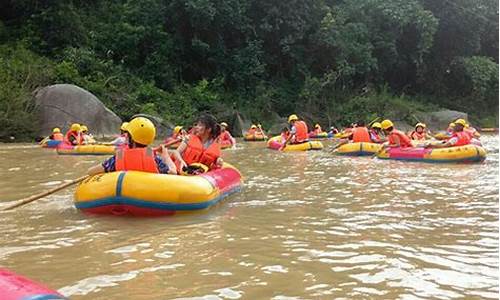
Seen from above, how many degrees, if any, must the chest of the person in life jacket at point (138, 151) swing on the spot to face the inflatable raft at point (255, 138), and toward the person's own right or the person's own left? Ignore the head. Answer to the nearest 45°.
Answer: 0° — they already face it

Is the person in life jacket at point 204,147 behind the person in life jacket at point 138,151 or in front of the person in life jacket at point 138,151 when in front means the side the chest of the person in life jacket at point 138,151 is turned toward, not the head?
in front

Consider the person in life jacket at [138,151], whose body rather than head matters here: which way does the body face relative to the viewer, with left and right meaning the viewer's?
facing away from the viewer

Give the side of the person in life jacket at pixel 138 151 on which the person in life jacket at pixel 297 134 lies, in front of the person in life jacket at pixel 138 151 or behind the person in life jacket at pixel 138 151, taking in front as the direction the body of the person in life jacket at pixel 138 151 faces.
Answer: in front

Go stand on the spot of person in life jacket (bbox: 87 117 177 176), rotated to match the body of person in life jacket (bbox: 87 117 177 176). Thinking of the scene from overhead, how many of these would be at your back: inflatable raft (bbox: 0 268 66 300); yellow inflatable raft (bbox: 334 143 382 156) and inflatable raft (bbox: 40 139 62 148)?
1

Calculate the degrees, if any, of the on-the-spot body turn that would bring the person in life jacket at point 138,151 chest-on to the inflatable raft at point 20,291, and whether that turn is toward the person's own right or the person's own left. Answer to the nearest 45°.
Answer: approximately 180°

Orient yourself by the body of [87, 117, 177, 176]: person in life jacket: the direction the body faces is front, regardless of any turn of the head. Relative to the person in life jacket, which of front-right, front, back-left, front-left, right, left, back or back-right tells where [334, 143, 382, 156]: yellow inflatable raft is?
front-right

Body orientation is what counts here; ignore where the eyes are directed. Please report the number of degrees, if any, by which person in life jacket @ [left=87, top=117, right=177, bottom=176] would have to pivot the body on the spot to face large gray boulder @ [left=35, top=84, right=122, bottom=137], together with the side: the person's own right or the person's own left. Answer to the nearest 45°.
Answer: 0° — they already face it

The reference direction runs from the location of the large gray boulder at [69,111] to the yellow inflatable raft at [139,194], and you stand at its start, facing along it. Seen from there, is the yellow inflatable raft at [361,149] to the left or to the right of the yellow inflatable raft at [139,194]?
left

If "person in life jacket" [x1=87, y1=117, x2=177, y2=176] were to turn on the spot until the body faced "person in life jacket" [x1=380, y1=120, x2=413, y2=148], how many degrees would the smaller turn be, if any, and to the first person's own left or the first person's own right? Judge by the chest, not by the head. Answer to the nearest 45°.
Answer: approximately 45° to the first person's own right
